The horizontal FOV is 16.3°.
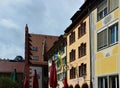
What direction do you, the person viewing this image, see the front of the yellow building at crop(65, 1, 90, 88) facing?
facing the viewer and to the left of the viewer
